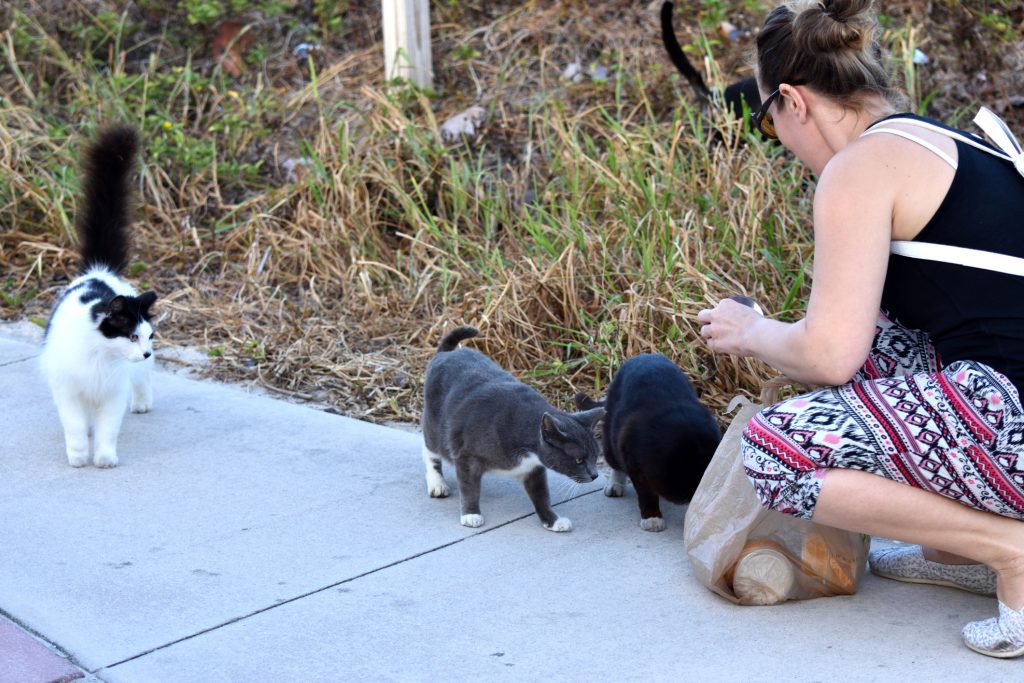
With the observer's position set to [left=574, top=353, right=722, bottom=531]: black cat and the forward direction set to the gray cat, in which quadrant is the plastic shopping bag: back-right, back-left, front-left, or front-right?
back-left

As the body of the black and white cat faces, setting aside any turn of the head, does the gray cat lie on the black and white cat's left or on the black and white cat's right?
on the black and white cat's left

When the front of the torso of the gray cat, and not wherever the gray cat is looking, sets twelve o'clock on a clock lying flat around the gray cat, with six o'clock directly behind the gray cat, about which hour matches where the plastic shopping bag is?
The plastic shopping bag is roughly at 12 o'clock from the gray cat.

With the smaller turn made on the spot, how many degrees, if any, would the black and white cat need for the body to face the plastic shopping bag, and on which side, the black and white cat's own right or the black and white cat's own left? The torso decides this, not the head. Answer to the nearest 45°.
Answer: approximately 45° to the black and white cat's own left

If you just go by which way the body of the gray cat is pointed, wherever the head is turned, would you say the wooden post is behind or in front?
behind
